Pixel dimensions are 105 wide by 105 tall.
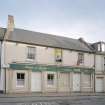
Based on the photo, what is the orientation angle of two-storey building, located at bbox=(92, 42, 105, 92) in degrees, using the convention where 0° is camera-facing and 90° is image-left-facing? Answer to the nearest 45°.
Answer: approximately 0°
